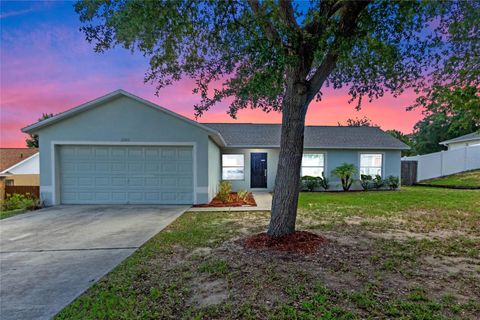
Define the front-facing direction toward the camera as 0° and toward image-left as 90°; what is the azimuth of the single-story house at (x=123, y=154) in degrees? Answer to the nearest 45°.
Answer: approximately 0°

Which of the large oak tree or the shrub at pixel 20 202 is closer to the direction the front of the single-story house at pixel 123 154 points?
the large oak tree

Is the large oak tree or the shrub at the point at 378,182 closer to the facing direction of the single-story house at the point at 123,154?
the large oak tree

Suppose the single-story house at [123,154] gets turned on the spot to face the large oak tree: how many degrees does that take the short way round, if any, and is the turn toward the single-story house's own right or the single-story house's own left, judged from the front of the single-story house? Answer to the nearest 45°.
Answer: approximately 45° to the single-story house's own left

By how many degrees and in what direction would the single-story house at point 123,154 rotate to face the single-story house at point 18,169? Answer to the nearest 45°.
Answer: approximately 135° to its right
